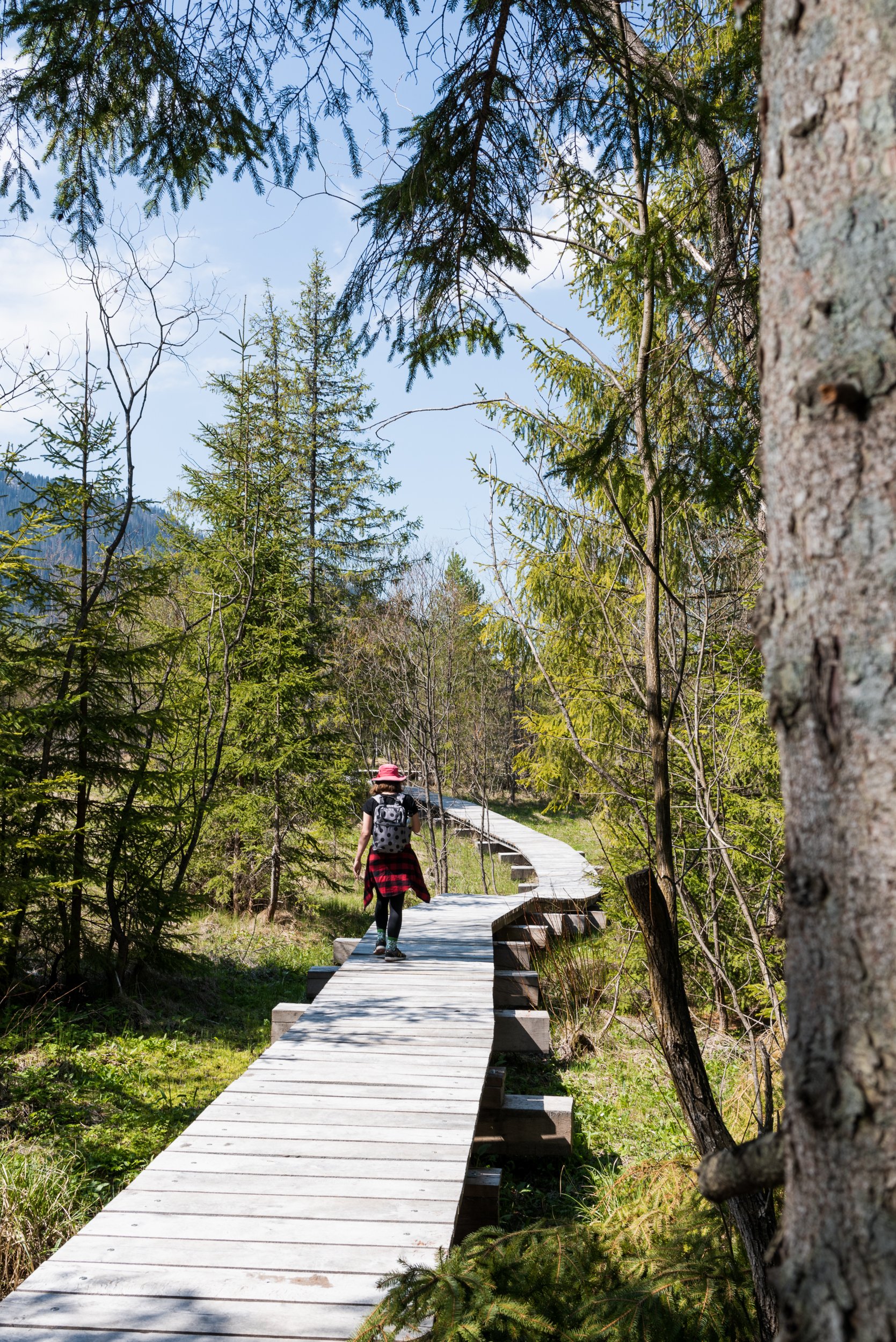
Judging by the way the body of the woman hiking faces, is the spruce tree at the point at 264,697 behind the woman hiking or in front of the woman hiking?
in front

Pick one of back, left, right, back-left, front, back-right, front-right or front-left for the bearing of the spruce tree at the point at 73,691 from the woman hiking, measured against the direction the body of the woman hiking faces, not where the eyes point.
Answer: left

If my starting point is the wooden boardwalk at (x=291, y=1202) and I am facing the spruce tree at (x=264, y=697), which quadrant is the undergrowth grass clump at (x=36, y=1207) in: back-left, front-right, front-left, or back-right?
front-left

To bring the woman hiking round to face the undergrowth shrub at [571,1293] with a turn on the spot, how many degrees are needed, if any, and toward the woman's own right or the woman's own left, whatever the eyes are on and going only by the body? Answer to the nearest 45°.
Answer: approximately 180°

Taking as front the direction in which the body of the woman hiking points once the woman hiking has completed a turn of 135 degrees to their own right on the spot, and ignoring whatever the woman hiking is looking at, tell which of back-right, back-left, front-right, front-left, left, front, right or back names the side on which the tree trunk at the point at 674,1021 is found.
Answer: front-right

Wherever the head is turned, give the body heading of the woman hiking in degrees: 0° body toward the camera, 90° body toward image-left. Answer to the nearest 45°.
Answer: approximately 180°

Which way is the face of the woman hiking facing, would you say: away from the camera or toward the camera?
away from the camera

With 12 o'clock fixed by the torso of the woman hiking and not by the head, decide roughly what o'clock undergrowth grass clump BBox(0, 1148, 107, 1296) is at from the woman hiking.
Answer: The undergrowth grass clump is roughly at 7 o'clock from the woman hiking.
